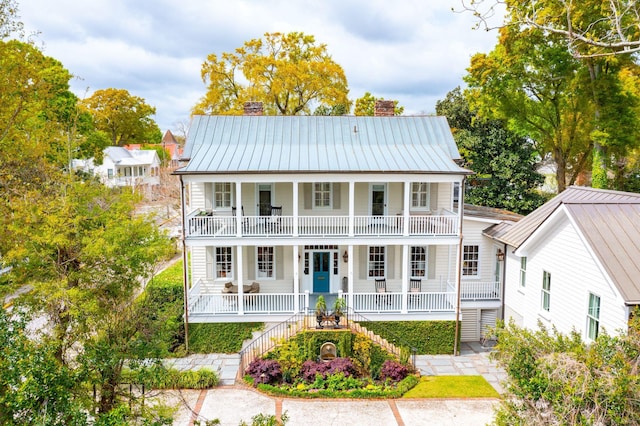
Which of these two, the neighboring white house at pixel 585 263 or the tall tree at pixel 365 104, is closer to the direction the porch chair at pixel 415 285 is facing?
the neighboring white house

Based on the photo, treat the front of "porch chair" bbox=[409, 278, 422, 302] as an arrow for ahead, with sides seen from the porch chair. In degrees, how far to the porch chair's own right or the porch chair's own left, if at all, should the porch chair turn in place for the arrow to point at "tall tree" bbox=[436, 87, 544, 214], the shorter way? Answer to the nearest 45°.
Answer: approximately 135° to the porch chair's own left

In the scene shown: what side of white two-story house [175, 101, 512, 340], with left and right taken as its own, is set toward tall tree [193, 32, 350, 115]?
back

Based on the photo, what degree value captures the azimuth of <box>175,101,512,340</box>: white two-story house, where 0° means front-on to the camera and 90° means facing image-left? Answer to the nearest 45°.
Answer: approximately 0°

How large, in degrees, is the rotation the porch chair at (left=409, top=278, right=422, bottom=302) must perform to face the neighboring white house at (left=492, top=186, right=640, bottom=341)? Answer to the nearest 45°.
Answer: approximately 45° to its left

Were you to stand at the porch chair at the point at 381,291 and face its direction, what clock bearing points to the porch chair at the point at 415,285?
the porch chair at the point at 415,285 is roughly at 8 o'clock from the porch chair at the point at 381,291.

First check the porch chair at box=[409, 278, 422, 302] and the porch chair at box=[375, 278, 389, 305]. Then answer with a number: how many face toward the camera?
2

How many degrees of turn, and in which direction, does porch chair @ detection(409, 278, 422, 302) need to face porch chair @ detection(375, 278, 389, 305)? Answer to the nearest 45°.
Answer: approximately 45° to its right

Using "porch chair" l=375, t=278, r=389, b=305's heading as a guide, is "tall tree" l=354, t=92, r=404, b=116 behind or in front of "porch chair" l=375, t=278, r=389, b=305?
behind

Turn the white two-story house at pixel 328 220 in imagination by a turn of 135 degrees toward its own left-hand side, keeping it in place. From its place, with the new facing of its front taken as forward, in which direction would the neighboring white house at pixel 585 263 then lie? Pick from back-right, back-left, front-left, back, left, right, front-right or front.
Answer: right

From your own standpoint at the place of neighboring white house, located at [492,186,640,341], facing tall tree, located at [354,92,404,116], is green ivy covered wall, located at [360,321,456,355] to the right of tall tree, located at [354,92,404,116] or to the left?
left

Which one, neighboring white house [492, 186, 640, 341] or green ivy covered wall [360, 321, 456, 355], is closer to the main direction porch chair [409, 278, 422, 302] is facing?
the green ivy covered wall

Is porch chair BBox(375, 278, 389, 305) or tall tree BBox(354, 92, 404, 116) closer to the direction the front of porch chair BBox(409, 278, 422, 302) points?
the porch chair

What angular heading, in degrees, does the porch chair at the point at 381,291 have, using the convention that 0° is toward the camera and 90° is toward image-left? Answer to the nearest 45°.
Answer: approximately 0°

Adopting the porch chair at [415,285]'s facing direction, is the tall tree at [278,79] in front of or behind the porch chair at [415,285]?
behind
